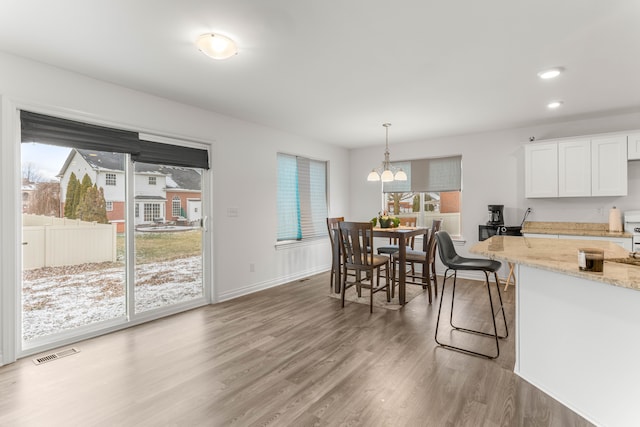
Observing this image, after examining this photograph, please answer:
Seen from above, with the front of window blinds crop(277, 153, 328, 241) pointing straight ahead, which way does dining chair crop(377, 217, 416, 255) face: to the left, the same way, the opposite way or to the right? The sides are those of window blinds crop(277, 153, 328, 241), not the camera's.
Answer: to the right

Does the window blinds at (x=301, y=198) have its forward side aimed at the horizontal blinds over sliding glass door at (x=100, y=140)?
no

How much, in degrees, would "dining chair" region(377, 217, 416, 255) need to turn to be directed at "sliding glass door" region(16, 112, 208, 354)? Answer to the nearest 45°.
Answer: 0° — it already faces it

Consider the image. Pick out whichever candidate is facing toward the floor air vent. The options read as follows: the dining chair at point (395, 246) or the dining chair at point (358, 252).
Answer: the dining chair at point (395, 246)

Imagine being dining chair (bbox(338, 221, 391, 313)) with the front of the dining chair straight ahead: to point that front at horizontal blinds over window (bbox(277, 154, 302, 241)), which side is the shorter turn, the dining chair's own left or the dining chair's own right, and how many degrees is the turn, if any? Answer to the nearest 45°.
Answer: approximately 90° to the dining chair's own left

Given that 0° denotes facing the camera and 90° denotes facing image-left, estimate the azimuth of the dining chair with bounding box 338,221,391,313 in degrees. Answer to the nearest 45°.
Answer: approximately 225°

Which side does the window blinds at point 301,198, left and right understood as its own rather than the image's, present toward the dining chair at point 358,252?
front

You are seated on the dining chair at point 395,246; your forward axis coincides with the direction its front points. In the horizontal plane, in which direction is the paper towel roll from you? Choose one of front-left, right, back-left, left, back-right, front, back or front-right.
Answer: back-left

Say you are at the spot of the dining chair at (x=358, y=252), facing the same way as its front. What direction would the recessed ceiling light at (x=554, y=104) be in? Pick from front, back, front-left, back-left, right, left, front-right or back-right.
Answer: front-right

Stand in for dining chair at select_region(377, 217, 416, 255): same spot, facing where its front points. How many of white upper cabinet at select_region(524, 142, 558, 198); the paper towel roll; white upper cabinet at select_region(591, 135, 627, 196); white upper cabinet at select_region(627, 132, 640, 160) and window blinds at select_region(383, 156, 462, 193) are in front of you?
0

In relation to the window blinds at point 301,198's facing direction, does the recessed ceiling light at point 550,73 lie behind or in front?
in front

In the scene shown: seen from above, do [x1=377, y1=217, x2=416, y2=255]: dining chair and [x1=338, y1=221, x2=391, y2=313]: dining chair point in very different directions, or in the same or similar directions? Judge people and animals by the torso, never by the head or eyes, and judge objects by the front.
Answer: very different directions

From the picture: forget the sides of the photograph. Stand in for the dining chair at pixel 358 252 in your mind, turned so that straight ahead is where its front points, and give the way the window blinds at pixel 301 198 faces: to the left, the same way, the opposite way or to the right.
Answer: to the right

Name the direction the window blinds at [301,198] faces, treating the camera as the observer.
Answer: facing the viewer and to the right of the viewer
